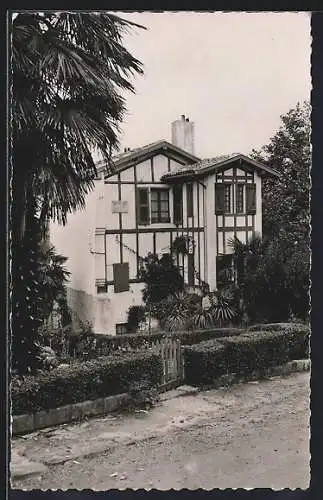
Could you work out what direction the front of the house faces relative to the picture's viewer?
facing the viewer and to the right of the viewer
